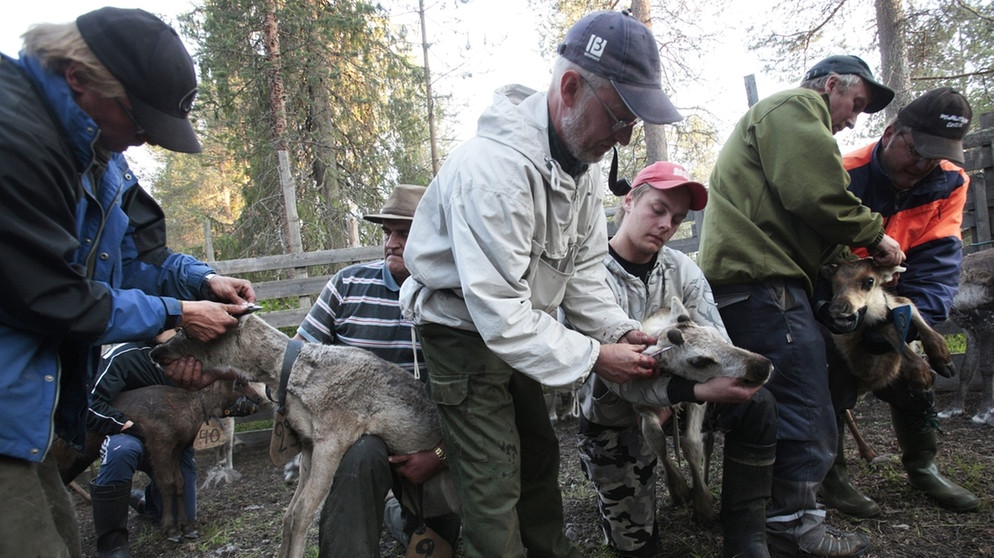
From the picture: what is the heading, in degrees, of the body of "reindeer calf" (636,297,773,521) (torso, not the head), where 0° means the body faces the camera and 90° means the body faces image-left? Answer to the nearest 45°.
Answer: approximately 270°

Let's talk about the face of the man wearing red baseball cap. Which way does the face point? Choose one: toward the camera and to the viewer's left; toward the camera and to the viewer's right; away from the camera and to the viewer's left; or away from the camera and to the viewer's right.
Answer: toward the camera and to the viewer's right

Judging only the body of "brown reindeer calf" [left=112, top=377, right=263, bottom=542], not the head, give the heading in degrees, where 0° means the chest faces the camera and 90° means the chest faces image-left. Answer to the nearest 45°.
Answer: approximately 270°

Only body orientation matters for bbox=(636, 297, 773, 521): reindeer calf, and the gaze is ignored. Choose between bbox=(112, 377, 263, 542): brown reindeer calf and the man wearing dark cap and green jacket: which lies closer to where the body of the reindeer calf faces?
the man wearing dark cap and green jacket

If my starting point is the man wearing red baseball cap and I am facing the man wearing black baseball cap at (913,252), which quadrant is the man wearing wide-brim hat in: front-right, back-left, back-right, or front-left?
back-left

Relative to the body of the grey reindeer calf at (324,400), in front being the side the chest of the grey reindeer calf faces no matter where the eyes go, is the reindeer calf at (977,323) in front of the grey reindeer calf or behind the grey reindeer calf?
behind

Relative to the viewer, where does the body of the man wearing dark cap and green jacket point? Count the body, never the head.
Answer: to the viewer's right

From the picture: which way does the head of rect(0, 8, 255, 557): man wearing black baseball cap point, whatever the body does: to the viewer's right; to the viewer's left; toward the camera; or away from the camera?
to the viewer's right

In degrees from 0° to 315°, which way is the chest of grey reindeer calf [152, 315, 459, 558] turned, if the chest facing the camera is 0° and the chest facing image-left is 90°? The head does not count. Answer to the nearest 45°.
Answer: approximately 90°
